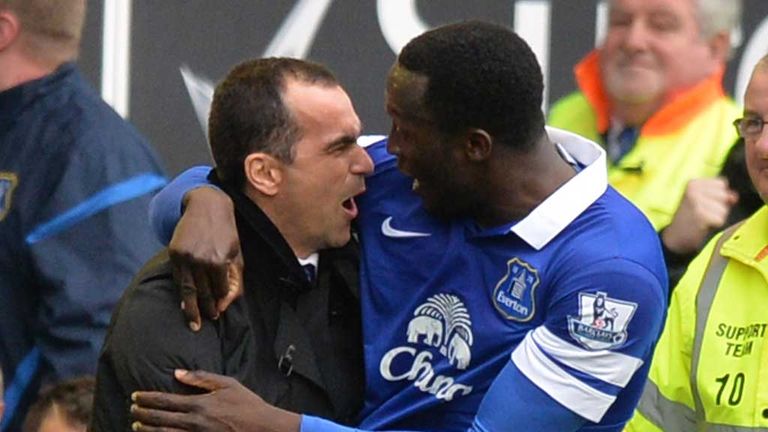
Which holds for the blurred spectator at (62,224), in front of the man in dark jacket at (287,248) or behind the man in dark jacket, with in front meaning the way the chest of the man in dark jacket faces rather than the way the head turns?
behind

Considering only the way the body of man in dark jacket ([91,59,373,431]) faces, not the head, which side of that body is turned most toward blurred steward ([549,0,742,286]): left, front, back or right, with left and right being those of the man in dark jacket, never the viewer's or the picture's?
left

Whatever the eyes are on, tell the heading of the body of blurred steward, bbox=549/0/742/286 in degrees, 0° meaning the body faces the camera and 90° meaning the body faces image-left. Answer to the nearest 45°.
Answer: approximately 45°

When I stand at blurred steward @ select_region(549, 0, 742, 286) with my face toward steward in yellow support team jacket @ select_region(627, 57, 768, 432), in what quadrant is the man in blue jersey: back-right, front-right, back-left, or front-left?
front-right

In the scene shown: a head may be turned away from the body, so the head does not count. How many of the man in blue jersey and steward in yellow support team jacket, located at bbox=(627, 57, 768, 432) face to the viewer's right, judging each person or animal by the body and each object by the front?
0

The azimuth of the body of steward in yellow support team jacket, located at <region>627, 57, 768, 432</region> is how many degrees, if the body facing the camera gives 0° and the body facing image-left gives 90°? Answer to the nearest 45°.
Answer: approximately 0°

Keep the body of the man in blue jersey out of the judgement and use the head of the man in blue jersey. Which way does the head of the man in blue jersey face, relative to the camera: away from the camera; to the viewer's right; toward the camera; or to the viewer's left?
to the viewer's left

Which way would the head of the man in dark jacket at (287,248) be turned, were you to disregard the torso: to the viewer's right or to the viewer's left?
to the viewer's right

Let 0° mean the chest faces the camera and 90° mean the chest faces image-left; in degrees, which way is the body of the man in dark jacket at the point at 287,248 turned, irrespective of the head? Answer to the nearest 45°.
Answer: approximately 315°

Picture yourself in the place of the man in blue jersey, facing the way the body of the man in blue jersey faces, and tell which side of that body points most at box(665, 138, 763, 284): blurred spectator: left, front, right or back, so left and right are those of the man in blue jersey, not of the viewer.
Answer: back

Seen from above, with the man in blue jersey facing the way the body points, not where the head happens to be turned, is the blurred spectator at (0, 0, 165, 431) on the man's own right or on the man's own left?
on the man's own right

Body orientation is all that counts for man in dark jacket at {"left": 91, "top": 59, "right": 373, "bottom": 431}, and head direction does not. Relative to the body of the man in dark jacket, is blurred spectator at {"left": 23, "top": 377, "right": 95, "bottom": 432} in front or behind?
behind

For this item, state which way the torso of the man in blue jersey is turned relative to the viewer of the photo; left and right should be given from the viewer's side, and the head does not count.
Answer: facing the viewer and to the left of the viewer
